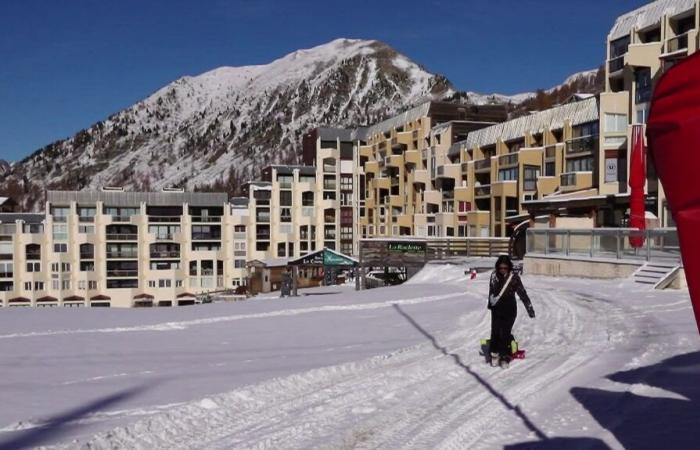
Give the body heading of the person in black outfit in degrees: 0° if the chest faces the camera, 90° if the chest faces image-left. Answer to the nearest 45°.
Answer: approximately 0°

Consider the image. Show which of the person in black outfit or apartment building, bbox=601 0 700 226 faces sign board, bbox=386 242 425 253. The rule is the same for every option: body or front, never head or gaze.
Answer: the apartment building

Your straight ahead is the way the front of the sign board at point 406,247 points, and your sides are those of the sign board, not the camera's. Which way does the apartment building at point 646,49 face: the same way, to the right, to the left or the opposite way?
to the right

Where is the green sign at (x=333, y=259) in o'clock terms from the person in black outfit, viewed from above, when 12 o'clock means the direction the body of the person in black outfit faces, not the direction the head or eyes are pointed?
The green sign is roughly at 5 o'clock from the person in black outfit.

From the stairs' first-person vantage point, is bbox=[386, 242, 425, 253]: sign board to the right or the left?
on its right

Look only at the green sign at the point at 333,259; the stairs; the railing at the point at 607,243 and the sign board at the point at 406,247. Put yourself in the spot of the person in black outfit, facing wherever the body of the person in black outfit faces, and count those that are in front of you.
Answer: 0

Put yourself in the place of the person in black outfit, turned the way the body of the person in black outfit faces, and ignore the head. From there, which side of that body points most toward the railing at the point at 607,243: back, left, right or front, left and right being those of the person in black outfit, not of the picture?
back

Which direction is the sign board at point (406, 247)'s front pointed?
toward the camera

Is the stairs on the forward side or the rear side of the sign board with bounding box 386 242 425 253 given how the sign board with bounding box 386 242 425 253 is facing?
on the forward side

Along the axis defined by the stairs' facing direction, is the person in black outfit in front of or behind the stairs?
in front

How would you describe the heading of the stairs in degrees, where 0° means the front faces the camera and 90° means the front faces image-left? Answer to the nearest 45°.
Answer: approximately 45°

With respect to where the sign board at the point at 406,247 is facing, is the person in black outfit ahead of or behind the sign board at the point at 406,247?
ahead

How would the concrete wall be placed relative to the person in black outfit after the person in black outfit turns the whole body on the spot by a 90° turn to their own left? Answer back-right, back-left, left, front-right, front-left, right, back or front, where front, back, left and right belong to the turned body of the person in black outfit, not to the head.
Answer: left

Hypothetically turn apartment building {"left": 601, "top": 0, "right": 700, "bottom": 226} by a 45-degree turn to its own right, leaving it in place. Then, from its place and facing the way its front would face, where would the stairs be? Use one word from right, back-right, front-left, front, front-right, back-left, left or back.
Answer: left

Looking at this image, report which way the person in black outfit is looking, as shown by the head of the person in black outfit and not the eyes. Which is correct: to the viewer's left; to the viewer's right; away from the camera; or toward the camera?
toward the camera

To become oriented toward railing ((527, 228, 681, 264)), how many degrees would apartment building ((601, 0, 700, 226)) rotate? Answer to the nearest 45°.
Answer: approximately 45° to its left

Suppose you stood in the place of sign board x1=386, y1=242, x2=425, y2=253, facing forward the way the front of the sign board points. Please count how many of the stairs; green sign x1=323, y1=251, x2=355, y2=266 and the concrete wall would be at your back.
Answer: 0

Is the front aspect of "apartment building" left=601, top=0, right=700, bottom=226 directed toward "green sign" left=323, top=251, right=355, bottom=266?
no

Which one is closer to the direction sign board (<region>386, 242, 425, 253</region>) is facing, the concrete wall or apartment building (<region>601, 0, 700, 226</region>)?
the concrete wall
